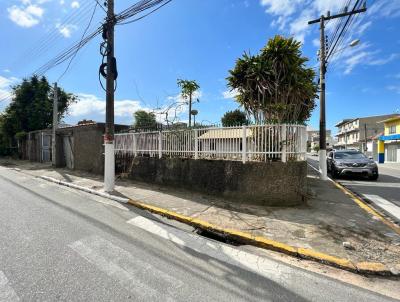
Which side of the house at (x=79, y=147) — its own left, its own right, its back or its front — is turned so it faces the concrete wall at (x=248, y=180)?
left

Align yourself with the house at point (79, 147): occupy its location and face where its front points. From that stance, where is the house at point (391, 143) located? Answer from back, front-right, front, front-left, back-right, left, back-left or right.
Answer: back-left

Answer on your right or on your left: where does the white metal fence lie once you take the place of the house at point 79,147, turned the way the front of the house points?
on your left

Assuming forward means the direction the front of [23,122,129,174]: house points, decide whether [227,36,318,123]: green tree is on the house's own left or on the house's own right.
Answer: on the house's own left

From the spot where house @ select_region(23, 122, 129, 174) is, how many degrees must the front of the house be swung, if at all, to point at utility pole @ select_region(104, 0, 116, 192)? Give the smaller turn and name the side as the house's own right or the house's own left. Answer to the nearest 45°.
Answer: approximately 45° to the house's own left

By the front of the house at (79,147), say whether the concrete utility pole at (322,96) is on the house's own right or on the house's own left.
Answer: on the house's own left

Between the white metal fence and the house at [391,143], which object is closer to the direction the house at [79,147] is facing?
the white metal fence

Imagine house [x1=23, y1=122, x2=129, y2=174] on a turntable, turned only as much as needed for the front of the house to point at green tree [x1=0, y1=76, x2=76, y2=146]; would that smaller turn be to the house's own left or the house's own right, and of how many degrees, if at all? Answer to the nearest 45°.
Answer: approximately 135° to the house's own right

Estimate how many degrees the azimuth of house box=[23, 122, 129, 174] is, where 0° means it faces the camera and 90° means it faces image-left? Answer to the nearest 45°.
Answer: approximately 45°
